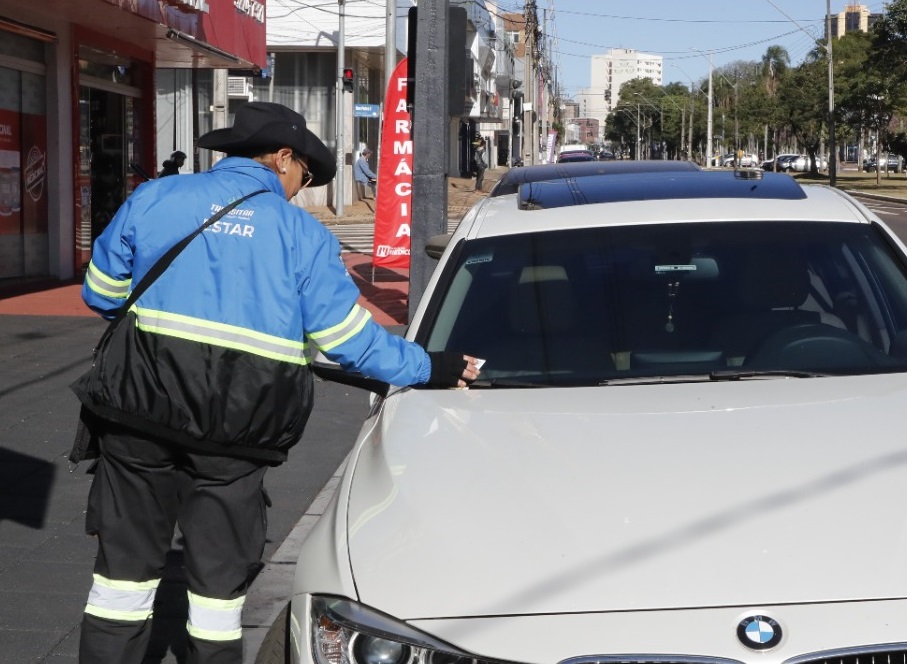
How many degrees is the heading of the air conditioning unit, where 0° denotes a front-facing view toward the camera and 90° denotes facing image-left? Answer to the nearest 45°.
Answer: approximately 0°

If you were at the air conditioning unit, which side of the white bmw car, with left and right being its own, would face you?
back

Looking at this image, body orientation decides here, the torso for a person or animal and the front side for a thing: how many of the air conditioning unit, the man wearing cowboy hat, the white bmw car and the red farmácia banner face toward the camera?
3

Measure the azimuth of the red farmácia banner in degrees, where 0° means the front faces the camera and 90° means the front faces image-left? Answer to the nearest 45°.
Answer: approximately 0°

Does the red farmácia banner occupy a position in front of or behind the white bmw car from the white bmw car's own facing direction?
behind

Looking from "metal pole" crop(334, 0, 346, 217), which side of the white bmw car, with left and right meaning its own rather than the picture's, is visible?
back

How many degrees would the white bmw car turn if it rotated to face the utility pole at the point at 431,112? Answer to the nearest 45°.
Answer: approximately 180°

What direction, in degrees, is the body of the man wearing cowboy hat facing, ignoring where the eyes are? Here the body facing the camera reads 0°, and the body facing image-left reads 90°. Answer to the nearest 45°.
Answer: approximately 225°
